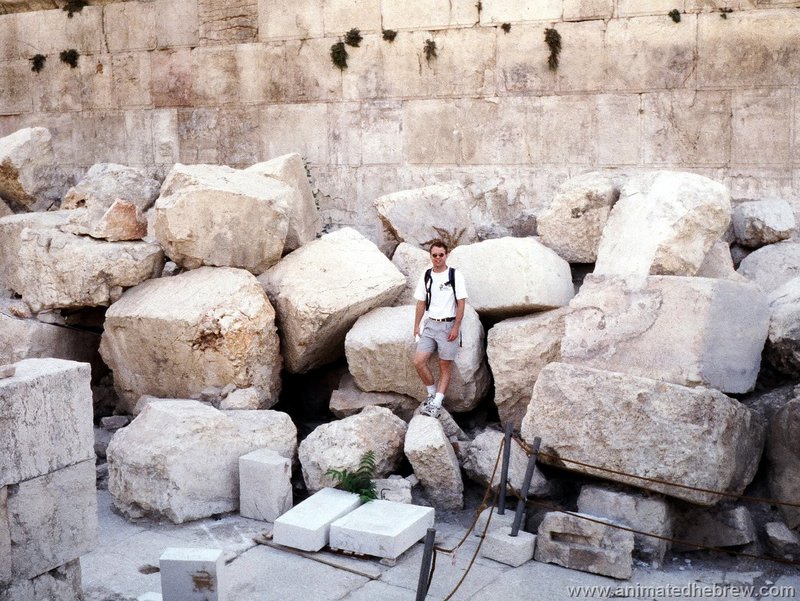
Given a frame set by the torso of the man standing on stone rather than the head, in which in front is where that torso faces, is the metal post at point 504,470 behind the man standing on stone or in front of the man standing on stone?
in front

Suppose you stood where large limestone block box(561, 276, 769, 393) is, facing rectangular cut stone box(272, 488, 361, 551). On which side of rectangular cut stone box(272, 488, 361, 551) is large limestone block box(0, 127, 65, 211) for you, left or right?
right

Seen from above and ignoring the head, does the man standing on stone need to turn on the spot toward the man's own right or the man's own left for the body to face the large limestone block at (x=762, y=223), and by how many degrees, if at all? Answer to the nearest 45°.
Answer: approximately 135° to the man's own left

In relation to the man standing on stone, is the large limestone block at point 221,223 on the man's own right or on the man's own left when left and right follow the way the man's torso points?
on the man's own right

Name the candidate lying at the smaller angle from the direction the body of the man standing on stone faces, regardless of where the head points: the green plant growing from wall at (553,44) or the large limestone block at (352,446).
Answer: the large limestone block

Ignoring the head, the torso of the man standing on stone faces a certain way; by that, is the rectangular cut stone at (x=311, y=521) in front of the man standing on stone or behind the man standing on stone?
in front

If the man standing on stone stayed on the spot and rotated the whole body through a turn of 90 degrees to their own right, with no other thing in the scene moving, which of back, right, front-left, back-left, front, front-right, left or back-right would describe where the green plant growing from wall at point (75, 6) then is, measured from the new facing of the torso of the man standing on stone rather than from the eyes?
front-right

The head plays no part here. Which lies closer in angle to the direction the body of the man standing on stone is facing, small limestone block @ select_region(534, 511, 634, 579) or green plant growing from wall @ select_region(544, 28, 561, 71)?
the small limestone block

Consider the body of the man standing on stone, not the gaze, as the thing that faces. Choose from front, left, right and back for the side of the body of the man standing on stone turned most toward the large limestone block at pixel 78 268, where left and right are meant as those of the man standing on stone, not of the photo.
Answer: right

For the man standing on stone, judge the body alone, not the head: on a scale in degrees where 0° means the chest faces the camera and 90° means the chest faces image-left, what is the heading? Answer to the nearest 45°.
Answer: approximately 0°

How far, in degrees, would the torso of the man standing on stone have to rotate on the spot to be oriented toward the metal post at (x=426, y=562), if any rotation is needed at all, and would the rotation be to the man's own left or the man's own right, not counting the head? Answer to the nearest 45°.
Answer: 0° — they already face it

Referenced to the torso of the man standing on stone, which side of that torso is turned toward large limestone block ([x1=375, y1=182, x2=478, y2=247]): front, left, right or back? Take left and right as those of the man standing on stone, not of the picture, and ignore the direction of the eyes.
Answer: back

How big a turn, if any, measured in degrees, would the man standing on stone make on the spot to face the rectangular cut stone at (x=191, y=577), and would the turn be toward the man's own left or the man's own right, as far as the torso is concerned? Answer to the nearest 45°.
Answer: approximately 45° to the man's own right

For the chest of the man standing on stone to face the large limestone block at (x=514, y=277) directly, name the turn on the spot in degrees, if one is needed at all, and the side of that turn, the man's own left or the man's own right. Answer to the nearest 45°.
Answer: approximately 135° to the man's own left

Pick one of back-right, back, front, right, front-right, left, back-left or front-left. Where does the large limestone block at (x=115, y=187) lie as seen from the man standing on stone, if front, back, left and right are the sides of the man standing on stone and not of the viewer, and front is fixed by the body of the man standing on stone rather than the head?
back-right
